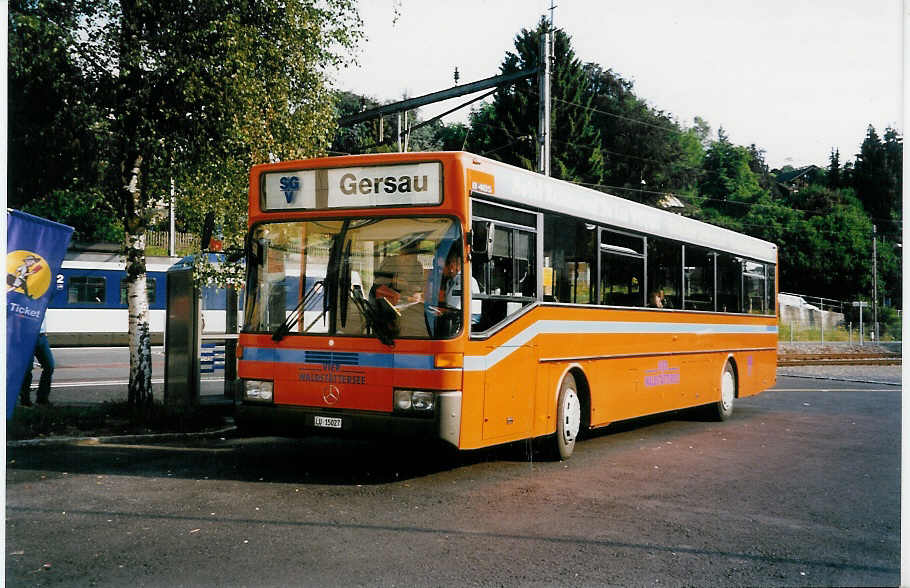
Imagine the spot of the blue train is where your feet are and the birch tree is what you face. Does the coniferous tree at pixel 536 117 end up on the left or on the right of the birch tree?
left

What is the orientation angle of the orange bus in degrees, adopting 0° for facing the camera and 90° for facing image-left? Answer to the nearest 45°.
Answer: approximately 45°

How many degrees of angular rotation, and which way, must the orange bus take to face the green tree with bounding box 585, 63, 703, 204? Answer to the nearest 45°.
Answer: approximately 135° to its right

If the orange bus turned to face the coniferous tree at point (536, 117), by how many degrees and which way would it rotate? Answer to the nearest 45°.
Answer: approximately 135° to its right
